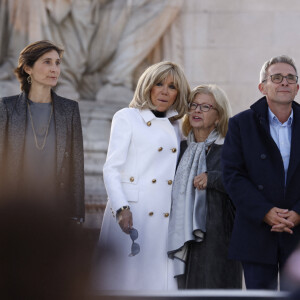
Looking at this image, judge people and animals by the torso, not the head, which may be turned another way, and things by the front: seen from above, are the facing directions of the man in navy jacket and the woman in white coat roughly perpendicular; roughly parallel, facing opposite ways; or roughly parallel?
roughly parallel

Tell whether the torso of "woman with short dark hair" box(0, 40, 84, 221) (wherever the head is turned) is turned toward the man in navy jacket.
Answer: no

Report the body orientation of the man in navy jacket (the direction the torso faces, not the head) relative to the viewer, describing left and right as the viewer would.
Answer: facing the viewer and to the right of the viewer

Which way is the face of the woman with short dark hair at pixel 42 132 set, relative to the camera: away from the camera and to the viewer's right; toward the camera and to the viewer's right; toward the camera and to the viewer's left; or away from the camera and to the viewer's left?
toward the camera and to the viewer's right

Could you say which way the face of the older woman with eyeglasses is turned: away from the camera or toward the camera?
toward the camera

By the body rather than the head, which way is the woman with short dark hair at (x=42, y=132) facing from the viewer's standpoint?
toward the camera

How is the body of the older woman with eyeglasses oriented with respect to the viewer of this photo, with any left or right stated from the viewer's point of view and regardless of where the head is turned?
facing the viewer and to the left of the viewer

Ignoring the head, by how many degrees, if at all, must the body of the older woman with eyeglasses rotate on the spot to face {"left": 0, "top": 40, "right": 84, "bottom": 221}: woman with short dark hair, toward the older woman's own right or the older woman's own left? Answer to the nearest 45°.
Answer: approximately 45° to the older woman's own right

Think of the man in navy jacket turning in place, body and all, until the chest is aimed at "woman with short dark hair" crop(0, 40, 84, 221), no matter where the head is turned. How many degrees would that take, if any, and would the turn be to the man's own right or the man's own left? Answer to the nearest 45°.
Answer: approximately 135° to the man's own right
